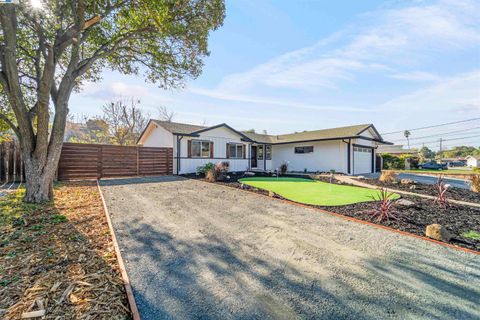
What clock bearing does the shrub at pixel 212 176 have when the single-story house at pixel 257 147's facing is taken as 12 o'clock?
The shrub is roughly at 2 o'clock from the single-story house.

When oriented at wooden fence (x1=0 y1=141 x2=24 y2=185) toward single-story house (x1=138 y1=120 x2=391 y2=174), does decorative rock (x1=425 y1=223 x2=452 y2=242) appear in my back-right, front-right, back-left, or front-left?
front-right

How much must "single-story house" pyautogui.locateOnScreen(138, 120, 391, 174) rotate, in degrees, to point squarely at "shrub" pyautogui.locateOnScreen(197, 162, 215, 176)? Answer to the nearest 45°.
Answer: approximately 90° to its right

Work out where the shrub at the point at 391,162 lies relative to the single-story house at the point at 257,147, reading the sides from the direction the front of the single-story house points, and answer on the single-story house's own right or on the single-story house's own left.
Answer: on the single-story house's own left

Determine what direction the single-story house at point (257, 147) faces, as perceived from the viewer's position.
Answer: facing the viewer and to the right of the viewer

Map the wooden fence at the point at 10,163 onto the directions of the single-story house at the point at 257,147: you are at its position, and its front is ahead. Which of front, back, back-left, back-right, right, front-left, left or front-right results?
right

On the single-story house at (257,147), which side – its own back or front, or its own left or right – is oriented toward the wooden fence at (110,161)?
right

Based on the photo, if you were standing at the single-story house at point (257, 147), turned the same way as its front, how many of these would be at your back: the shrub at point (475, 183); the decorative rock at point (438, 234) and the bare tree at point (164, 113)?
1

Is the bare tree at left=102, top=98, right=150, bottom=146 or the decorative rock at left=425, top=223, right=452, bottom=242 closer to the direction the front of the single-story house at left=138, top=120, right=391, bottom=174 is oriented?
the decorative rock

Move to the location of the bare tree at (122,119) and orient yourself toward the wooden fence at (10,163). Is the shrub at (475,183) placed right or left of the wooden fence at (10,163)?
left

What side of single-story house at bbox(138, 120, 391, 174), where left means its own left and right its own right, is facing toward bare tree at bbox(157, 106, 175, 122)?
back

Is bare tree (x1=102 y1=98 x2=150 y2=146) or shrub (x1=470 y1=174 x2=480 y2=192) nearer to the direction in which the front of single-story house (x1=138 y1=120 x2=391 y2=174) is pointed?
the shrub
